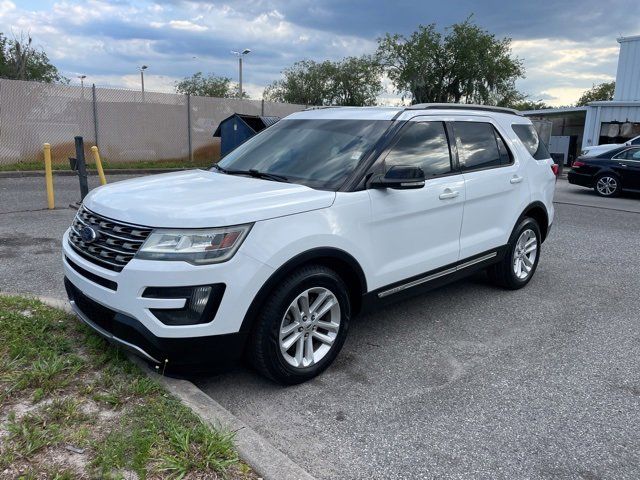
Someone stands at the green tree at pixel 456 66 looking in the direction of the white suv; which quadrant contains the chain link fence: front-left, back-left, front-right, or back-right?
front-right

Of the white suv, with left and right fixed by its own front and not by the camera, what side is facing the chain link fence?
right

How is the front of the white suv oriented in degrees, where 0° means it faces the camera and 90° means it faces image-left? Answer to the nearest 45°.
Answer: approximately 45°

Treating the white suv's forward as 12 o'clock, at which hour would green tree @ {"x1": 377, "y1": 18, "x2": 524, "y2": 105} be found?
The green tree is roughly at 5 o'clock from the white suv.

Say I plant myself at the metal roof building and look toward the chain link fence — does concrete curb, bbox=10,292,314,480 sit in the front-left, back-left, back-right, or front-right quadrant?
front-left

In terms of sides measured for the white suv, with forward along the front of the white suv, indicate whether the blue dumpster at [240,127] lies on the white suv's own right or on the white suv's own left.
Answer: on the white suv's own right

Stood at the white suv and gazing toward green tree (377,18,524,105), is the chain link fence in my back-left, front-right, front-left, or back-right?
front-left

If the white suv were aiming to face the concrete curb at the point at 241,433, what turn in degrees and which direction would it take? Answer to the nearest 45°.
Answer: approximately 45° to its left

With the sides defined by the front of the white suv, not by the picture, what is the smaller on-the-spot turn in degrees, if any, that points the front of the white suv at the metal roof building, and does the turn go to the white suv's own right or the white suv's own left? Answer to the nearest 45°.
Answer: approximately 180°

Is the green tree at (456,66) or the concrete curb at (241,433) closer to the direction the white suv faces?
the concrete curb
